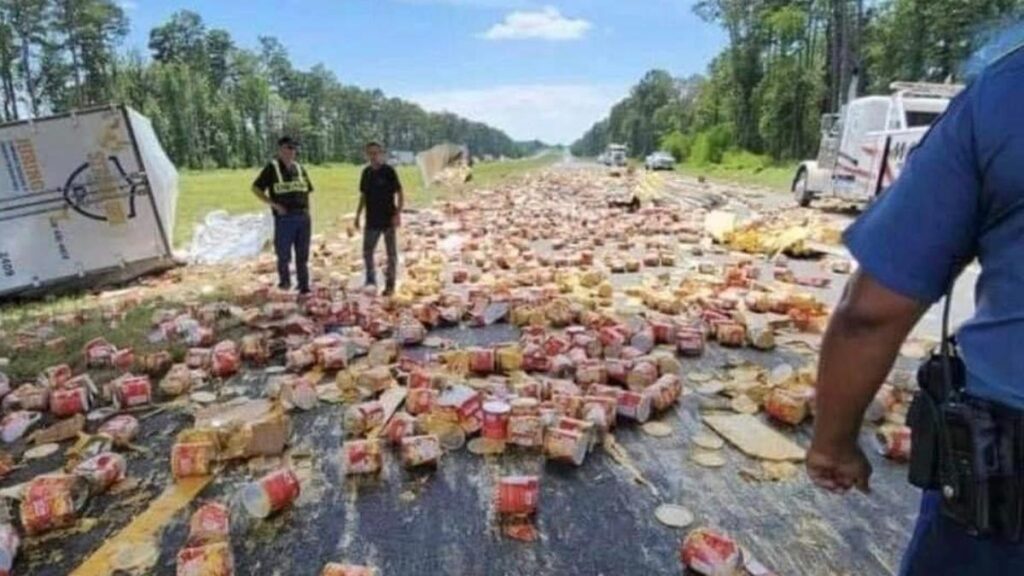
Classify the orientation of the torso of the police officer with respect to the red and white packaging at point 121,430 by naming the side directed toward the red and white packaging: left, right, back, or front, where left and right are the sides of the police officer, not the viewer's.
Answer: left

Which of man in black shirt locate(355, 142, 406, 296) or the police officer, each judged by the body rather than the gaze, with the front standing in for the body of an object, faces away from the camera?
the police officer

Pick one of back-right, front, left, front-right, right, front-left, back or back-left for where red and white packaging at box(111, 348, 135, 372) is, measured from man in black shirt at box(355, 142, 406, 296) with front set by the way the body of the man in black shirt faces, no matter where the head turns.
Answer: front-right

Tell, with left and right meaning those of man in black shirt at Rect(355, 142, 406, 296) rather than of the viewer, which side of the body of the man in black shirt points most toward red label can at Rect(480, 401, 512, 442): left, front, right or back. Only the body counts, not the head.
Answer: front

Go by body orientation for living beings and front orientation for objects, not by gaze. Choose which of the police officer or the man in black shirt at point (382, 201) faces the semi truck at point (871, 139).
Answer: the police officer

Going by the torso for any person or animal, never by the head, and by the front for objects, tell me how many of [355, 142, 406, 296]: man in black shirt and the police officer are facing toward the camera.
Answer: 1

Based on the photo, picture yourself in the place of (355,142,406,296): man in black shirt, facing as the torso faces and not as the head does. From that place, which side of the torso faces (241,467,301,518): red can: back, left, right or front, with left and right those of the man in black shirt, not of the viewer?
front

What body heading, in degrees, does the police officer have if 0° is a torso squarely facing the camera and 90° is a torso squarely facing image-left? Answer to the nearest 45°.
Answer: approximately 180°

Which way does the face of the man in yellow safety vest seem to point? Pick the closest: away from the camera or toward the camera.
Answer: toward the camera

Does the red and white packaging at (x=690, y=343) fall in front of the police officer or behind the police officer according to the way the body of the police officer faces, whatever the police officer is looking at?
in front

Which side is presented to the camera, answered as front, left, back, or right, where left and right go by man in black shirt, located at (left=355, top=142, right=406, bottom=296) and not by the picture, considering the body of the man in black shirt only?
front

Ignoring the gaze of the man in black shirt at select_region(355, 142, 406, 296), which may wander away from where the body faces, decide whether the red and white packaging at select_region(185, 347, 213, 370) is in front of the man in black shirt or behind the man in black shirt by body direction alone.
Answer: in front

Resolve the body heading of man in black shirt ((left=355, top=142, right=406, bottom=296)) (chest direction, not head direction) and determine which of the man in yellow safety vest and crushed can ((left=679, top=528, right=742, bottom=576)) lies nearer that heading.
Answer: the crushed can

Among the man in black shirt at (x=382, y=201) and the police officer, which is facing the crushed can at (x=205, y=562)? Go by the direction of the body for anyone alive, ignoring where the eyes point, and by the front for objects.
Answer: the man in black shirt

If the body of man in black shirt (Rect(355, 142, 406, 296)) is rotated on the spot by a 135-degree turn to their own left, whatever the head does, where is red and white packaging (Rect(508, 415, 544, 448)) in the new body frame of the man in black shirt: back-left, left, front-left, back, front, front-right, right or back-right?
back-right
